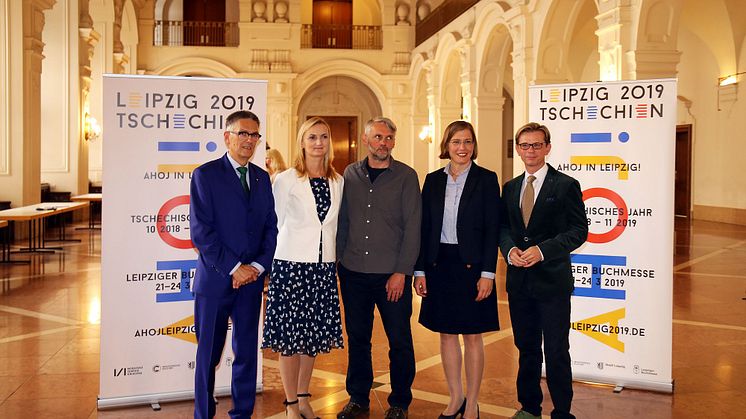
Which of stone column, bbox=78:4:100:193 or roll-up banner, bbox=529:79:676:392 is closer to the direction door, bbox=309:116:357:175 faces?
the roll-up banner

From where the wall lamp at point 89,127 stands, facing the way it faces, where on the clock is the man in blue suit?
The man in blue suit is roughly at 3 o'clock from the wall lamp.

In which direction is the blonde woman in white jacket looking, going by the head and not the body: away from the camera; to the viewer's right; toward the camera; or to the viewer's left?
toward the camera

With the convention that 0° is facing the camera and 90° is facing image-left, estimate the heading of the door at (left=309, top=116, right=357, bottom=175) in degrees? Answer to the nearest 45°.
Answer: approximately 0°

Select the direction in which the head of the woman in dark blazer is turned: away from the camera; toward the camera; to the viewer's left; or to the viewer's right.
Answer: toward the camera

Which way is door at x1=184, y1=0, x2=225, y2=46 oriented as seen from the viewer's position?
toward the camera

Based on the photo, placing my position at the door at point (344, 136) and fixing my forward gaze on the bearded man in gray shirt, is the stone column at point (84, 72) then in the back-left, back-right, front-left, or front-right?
front-right

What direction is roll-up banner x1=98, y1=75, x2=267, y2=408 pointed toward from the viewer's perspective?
toward the camera

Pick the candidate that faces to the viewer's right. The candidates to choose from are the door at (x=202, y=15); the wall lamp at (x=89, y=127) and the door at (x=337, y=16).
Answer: the wall lamp

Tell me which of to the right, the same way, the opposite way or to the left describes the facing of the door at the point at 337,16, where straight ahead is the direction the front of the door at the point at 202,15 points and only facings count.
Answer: the same way

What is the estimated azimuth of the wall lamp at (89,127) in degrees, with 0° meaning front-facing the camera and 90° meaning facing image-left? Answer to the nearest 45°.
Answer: approximately 270°

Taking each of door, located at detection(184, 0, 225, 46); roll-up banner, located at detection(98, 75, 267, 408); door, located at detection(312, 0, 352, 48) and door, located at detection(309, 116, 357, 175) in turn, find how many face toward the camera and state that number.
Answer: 4

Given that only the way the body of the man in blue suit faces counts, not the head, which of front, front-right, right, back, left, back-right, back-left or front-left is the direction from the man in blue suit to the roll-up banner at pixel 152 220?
back

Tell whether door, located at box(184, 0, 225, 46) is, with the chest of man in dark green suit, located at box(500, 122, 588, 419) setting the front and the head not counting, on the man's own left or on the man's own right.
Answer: on the man's own right
